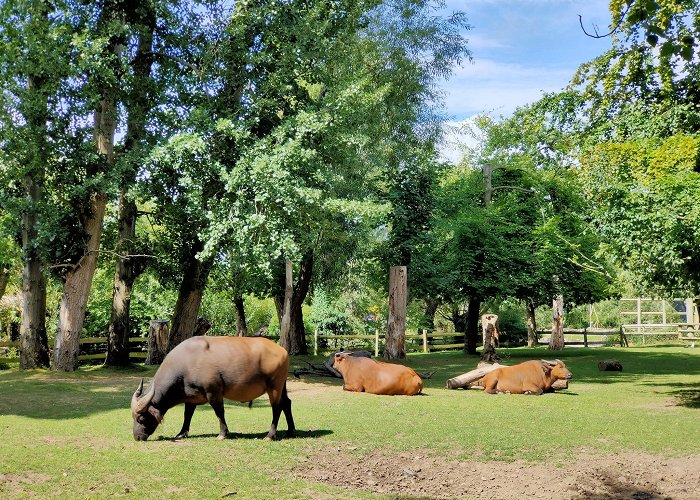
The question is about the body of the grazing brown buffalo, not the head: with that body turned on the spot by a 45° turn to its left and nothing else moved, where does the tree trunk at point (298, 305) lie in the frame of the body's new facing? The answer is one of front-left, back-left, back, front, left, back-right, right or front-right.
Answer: back-right

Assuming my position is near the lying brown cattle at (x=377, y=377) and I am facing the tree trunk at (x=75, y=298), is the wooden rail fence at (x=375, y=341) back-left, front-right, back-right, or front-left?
front-right

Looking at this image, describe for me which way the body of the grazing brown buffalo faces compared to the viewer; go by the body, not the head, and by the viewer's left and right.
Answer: facing to the left of the viewer

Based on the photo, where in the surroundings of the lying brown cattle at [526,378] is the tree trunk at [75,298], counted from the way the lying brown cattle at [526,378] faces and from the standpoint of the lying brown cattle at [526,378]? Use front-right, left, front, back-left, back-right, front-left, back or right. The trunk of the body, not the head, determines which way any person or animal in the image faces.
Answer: back

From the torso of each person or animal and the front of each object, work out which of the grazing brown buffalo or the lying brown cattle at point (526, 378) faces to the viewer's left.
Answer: the grazing brown buffalo

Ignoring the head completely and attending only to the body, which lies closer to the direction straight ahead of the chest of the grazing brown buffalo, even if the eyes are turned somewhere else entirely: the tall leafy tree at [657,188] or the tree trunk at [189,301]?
the tree trunk

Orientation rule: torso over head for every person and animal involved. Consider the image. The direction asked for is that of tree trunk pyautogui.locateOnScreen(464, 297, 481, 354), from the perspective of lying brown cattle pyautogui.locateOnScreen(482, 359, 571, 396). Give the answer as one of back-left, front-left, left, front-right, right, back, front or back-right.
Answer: left

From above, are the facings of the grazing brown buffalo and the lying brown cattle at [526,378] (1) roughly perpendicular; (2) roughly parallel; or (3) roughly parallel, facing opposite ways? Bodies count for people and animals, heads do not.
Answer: roughly parallel, facing opposite ways

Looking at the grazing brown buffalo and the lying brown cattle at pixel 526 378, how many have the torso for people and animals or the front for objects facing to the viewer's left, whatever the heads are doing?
1

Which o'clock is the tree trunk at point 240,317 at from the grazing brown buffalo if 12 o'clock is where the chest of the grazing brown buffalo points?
The tree trunk is roughly at 3 o'clock from the grazing brown buffalo.

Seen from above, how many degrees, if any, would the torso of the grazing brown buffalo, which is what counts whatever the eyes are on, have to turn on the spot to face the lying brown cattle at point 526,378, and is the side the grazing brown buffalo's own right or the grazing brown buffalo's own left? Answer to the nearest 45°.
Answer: approximately 135° to the grazing brown buffalo's own right

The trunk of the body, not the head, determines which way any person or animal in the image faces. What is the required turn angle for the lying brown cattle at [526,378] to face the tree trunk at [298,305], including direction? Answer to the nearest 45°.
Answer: approximately 135° to its left

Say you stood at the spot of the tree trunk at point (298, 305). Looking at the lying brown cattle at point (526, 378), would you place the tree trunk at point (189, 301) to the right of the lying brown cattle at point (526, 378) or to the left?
right

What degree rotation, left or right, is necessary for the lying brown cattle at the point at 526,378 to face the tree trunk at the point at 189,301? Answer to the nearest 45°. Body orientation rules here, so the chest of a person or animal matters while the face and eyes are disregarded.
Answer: approximately 180°

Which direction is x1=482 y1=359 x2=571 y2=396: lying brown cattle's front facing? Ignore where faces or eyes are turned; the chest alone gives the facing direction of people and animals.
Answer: to the viewer's right
